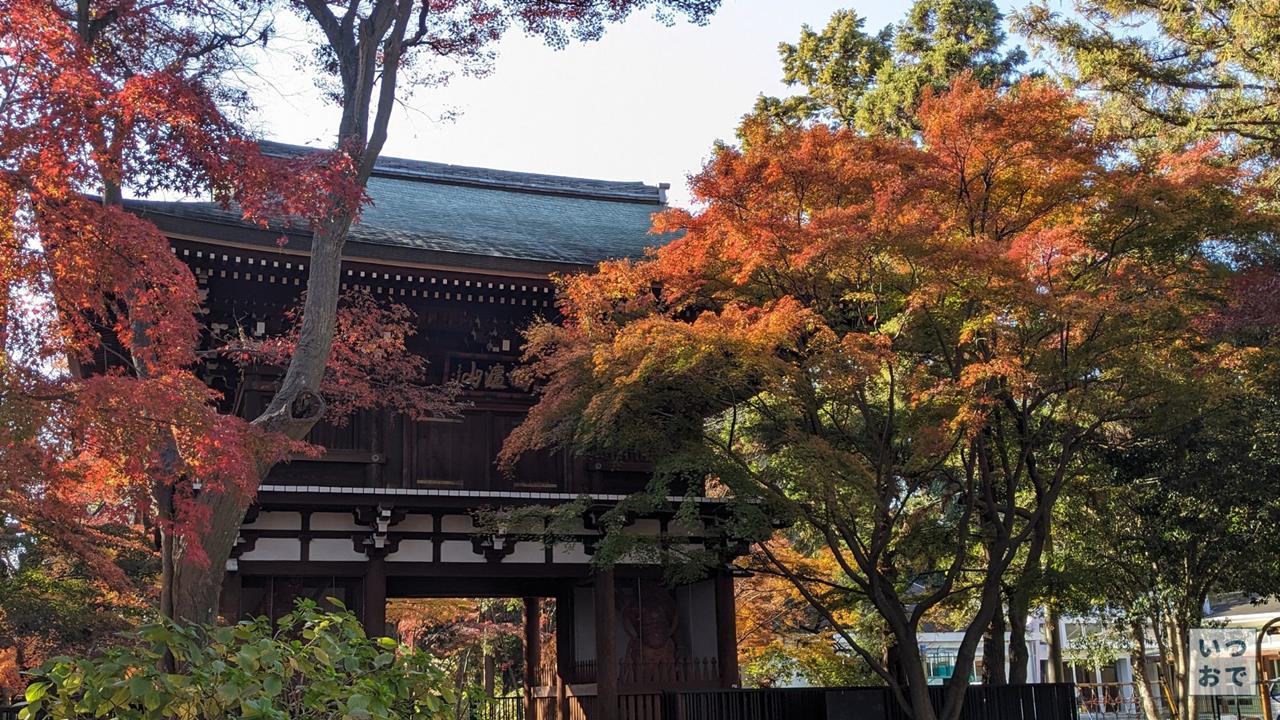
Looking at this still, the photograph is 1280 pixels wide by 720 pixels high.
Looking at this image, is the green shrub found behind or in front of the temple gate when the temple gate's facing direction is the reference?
in front

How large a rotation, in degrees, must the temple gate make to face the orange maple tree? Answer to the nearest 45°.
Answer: approximately 45° to its left

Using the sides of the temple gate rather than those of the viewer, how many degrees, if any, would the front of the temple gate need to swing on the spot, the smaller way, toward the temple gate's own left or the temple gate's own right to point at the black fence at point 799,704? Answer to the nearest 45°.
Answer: approximately 90° to the temple gate's own left

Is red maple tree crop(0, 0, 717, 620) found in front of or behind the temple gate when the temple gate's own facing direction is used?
in front

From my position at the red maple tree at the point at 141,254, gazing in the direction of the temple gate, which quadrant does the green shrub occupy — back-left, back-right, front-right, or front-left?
back-right

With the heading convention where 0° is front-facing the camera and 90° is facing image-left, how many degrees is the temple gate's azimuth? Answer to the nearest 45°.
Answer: approximately 0°
